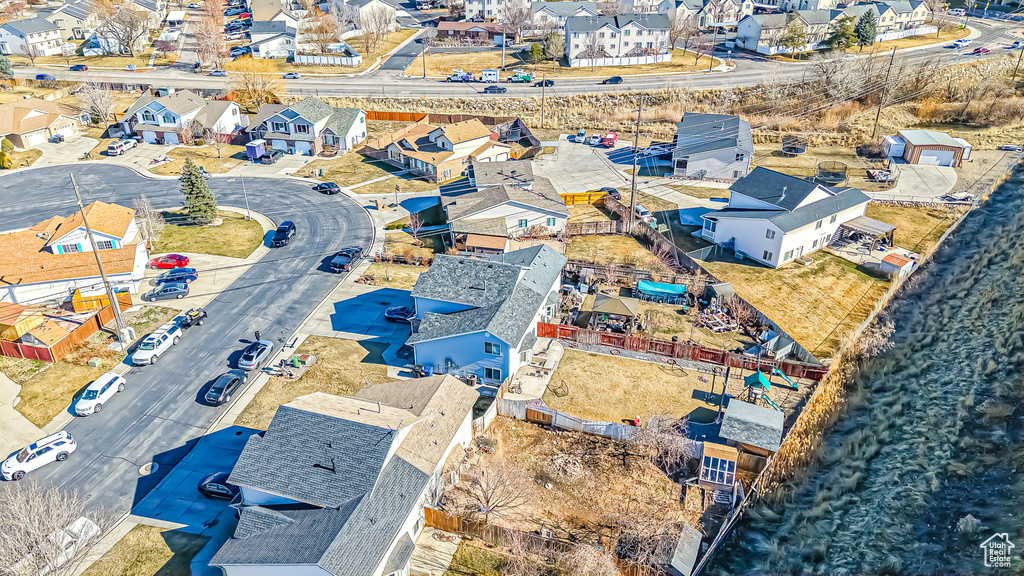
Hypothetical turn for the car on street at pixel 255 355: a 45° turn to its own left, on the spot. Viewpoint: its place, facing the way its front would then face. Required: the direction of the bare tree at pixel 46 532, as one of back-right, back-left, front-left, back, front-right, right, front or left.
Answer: back-left

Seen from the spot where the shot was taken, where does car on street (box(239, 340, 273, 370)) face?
facing away from the viewer and to the right of the viewer

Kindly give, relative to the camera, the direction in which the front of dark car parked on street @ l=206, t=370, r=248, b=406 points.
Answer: facing away from the viewer and to the right of the viewer

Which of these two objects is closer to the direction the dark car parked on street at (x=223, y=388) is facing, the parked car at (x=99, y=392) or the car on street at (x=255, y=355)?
the car on street

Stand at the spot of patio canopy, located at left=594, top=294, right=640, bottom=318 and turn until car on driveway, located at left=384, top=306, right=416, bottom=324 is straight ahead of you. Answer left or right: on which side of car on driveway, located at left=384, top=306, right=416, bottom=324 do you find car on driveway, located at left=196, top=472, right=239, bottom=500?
left
